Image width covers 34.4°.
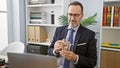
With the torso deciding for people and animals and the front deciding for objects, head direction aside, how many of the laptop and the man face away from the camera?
1

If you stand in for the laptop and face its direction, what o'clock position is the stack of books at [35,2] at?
The stack of books is roughly at 12 o'clock from the laptop.

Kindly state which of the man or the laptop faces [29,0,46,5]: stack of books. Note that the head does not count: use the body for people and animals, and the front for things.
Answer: the laptop

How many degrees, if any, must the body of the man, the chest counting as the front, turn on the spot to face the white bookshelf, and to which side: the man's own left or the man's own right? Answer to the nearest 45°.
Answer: approximately 135° to the man's own right

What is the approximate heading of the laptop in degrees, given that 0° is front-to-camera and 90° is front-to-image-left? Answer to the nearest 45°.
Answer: approximately 180°

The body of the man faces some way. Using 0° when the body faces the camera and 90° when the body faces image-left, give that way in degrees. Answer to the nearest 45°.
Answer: approximately 45°

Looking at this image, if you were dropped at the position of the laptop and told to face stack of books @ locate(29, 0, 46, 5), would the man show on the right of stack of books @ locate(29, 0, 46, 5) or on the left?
right

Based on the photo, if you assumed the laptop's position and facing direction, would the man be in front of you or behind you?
in front

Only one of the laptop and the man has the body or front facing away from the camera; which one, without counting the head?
the laptop

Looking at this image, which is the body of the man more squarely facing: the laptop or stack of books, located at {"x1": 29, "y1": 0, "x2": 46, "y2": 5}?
the laptop
